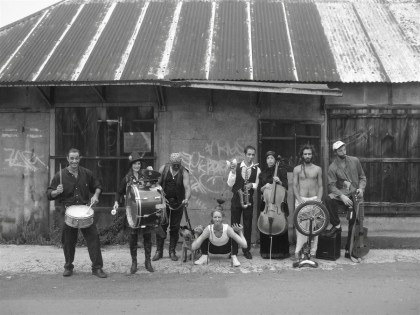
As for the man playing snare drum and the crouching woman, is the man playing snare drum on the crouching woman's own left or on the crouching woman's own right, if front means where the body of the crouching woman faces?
on the crouching woman's own right

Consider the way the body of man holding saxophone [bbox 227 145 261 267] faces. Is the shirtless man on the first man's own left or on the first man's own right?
on the first man's own left

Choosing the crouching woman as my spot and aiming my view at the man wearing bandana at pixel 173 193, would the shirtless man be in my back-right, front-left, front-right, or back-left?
back-right

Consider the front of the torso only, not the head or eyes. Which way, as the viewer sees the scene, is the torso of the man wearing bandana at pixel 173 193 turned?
toward the camera

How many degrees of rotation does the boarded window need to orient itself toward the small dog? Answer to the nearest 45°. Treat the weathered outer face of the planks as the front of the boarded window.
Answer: approximately 45° to its right

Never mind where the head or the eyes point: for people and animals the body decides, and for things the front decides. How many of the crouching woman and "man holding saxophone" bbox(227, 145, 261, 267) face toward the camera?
2

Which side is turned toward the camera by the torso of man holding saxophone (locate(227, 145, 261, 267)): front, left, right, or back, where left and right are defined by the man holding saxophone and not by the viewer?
front

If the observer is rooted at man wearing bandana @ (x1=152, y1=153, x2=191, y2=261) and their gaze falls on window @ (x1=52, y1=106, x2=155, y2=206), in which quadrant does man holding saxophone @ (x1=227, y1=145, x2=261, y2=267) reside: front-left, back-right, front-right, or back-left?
back-right

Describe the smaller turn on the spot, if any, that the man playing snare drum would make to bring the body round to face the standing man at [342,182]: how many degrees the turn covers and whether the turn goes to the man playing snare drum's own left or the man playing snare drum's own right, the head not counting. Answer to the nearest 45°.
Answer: approximately 90° to the man playing snare drum's own left

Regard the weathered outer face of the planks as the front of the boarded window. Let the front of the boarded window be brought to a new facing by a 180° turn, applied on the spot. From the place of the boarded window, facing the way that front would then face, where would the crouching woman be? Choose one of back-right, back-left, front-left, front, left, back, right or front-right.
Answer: back-left

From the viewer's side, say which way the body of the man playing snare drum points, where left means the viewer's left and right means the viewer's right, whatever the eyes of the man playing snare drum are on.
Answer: facing the viewer

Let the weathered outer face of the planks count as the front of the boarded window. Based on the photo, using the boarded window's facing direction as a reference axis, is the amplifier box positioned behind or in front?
in front

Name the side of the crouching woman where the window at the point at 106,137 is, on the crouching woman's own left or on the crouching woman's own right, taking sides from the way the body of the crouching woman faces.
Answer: on the crouching woman's own right

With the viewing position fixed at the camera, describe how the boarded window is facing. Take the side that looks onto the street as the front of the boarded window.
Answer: facing the viewer

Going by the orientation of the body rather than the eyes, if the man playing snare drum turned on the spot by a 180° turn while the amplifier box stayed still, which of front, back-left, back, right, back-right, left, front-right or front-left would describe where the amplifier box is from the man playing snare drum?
right
